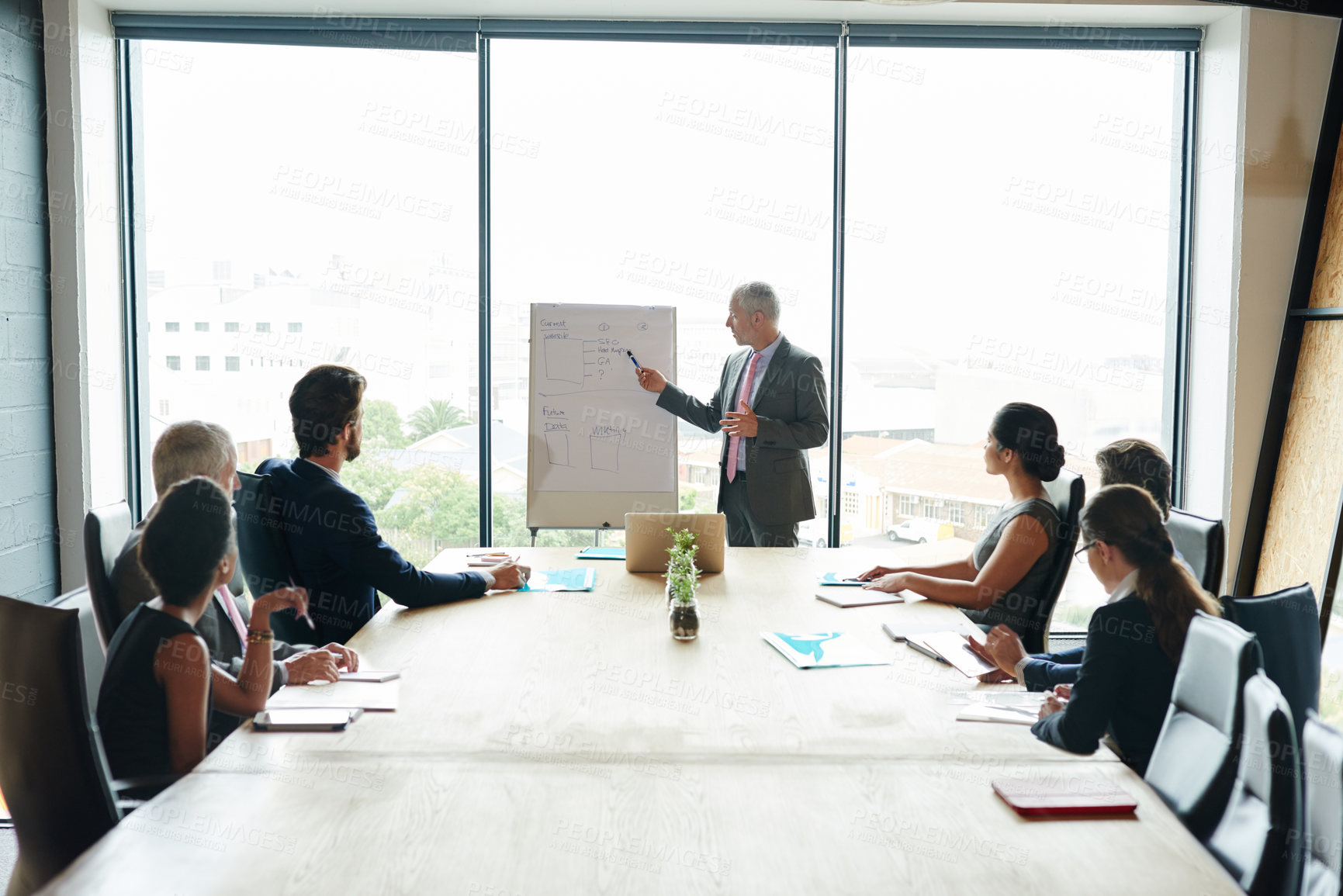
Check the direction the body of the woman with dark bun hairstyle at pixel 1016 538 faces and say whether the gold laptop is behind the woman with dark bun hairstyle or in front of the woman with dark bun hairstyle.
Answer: in front

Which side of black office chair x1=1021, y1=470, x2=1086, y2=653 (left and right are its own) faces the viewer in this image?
left

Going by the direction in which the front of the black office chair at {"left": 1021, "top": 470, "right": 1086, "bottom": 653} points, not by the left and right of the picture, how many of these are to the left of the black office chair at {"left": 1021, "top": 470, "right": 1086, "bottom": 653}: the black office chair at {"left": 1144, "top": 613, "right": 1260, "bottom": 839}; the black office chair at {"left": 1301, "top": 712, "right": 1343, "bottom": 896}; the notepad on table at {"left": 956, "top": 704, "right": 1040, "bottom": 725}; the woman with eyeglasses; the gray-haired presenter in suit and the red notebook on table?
5

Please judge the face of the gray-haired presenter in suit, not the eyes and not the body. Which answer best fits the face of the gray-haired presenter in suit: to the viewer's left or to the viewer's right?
to the viewer's left

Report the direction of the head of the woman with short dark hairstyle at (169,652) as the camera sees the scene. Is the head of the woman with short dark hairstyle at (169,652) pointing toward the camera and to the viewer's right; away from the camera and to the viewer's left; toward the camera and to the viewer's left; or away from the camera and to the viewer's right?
away from the camera and to the viewer's right

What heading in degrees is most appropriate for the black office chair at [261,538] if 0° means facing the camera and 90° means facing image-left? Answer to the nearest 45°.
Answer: approximately 225°

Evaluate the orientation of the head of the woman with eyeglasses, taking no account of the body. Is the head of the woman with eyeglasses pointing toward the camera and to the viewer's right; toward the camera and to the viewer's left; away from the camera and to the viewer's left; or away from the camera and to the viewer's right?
away from the camera and to the viewer's left

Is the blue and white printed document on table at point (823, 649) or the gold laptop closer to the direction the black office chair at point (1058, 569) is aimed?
the gold laptop

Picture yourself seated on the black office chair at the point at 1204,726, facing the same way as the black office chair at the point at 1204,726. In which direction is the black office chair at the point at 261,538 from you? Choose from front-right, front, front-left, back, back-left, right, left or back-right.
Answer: front-right

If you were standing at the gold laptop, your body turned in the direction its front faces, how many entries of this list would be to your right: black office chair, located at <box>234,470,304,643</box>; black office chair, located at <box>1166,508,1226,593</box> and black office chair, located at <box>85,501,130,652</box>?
1

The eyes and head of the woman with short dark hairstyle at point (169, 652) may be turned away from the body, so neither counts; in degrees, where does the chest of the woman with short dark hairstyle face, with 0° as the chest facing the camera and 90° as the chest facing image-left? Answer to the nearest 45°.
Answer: approximately 225°

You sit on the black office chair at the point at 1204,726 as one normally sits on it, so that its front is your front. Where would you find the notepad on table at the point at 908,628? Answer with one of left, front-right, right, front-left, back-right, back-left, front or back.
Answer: right

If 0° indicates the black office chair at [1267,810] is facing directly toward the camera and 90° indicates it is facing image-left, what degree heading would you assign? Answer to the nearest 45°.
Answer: approximately 45°

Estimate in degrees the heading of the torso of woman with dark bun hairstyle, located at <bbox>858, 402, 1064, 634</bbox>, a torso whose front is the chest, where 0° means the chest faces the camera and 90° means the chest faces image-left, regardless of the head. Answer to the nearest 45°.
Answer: approximately 90°

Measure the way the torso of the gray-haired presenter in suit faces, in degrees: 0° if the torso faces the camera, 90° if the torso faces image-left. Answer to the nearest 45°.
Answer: approximately 45°
